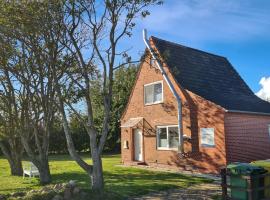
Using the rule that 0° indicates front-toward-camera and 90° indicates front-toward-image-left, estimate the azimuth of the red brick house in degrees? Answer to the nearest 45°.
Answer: approximately 45°

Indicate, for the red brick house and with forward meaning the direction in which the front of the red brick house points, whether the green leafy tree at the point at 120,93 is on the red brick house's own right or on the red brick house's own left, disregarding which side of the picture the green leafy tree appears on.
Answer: on the red brick house's own right

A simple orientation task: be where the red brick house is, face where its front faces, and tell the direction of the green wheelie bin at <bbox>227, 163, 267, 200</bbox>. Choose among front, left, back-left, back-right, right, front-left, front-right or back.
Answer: front-left
